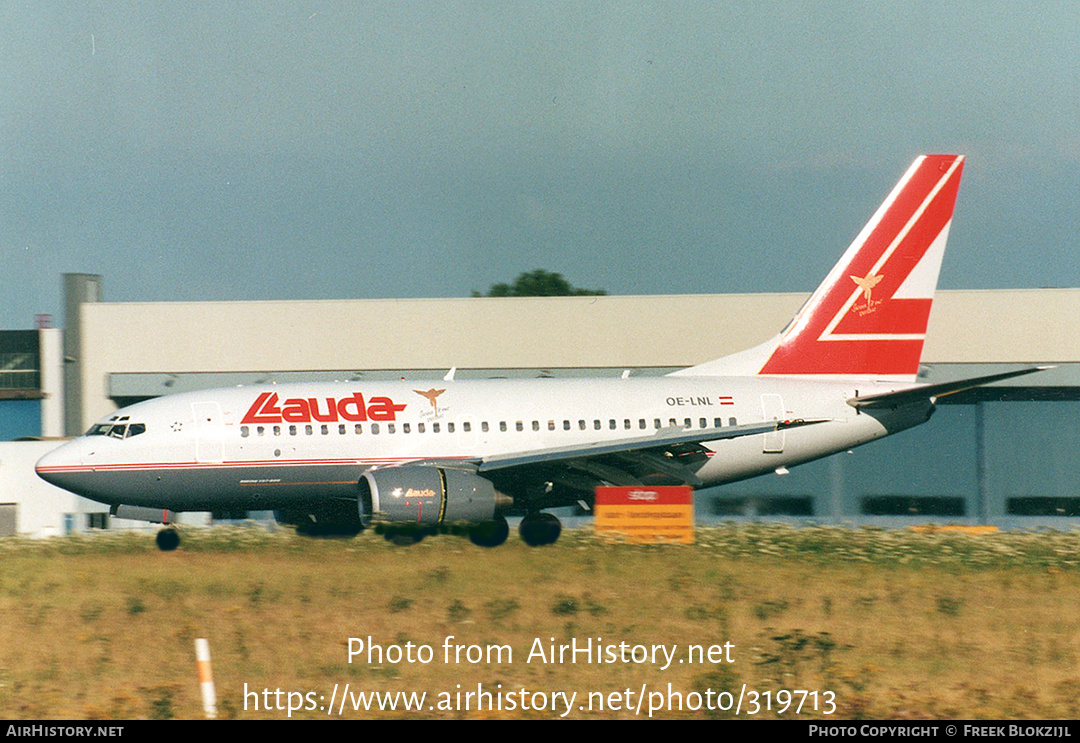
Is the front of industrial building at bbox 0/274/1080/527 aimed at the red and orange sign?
yes

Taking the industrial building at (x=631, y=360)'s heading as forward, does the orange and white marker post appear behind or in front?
in front

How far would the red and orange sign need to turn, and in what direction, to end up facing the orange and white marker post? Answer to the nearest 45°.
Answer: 0° — it already faces it

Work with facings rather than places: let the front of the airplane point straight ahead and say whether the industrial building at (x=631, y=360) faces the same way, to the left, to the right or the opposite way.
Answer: to the left

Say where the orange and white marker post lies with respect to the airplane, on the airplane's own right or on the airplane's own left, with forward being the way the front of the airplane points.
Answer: on the airplane's own left

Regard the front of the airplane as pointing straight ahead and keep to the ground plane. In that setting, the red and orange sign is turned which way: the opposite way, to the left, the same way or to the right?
to the left

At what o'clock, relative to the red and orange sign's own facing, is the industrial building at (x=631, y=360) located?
The industrial building is roughly at 6 o'clock from the red and orange sign.

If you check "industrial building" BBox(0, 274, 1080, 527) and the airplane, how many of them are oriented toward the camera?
1

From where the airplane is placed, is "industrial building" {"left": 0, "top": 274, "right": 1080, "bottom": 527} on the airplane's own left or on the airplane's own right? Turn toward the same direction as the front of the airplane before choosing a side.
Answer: on the airplane's own right

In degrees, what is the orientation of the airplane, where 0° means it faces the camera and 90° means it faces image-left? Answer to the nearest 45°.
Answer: approximately 90°

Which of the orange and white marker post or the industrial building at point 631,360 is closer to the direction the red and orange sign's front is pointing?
the orange and white marker post
